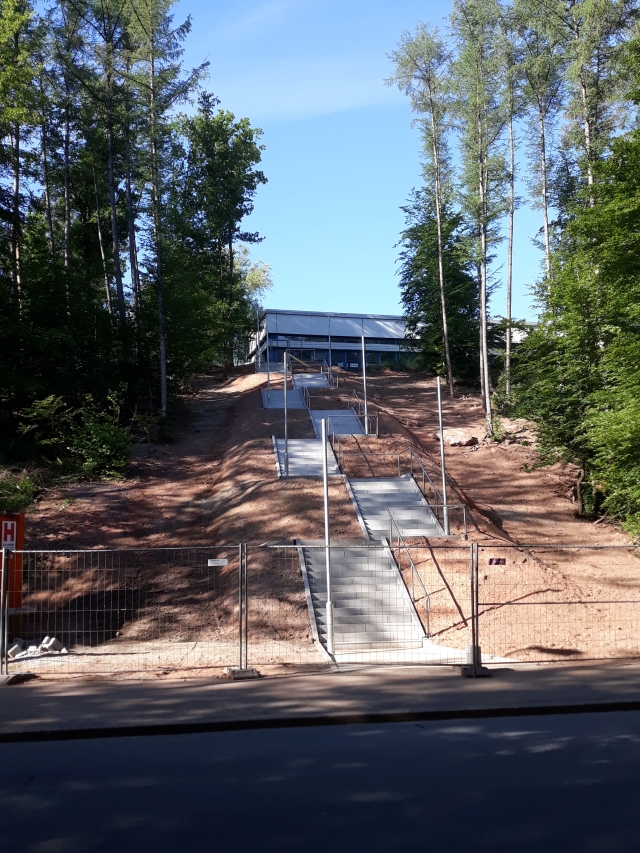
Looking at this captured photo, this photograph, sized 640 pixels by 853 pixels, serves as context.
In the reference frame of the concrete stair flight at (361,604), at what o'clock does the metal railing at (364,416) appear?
The metal railing is roughly at 6 o'clock from the concrete stair flight.

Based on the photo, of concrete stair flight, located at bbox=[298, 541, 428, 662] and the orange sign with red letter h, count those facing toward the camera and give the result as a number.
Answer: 2

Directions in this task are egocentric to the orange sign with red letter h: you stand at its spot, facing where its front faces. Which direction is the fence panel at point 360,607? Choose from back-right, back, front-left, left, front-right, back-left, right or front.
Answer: left

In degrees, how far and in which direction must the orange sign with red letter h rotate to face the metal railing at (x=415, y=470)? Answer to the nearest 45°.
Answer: approximately 135° to its left

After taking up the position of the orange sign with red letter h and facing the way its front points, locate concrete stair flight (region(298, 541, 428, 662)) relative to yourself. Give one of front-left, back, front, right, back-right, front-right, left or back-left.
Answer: left

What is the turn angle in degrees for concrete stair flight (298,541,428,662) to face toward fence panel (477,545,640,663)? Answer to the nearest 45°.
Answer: approximately 90° to its left

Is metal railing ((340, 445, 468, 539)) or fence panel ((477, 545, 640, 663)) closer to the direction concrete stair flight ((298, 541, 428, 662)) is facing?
the fence panel

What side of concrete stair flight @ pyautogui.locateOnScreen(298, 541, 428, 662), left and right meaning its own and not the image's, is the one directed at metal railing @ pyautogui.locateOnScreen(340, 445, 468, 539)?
back

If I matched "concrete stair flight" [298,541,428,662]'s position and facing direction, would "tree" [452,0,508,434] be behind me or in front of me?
behind

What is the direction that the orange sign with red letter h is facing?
toward the camera

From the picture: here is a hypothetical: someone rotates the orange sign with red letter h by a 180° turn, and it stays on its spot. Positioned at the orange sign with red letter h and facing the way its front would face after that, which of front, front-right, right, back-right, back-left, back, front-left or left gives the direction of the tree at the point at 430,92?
front-right

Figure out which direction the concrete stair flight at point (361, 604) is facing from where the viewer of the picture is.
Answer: facing the viewer

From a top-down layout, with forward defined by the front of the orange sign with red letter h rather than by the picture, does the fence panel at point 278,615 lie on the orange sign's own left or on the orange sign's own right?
on the orange sign's own left

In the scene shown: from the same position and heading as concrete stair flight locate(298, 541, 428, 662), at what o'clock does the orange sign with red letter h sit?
The orange sign with red letter h is roughly at 2 o'clock from the concrete stair flight.

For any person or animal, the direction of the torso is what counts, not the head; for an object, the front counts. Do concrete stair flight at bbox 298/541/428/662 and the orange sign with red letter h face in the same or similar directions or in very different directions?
same or similar directions

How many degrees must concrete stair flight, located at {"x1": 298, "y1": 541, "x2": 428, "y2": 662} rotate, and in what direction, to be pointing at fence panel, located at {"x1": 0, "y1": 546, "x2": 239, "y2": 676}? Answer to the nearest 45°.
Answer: approximately 90° to its right

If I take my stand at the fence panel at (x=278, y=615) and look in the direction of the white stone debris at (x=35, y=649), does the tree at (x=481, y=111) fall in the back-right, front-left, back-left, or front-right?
back-right
